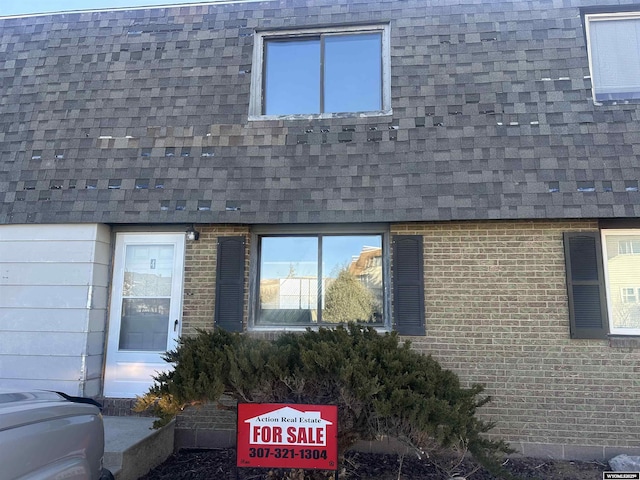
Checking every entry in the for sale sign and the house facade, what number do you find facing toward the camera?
2

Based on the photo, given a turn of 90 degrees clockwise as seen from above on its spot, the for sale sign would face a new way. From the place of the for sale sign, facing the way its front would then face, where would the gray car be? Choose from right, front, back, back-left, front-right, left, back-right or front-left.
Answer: front-left

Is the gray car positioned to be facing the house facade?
yes

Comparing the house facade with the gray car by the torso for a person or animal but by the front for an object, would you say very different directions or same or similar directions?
very different directions

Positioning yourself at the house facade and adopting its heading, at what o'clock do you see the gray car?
The gray car is roughly at 1 o'clock from the house facade.

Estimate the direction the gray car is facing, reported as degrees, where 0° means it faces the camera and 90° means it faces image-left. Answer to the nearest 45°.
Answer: approximately 225°

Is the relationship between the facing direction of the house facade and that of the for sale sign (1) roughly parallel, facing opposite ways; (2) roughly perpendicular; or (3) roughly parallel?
roughly parallel

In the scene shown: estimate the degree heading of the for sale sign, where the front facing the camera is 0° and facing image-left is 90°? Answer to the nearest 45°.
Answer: approximately 0°

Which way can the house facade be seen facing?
toward the camera
